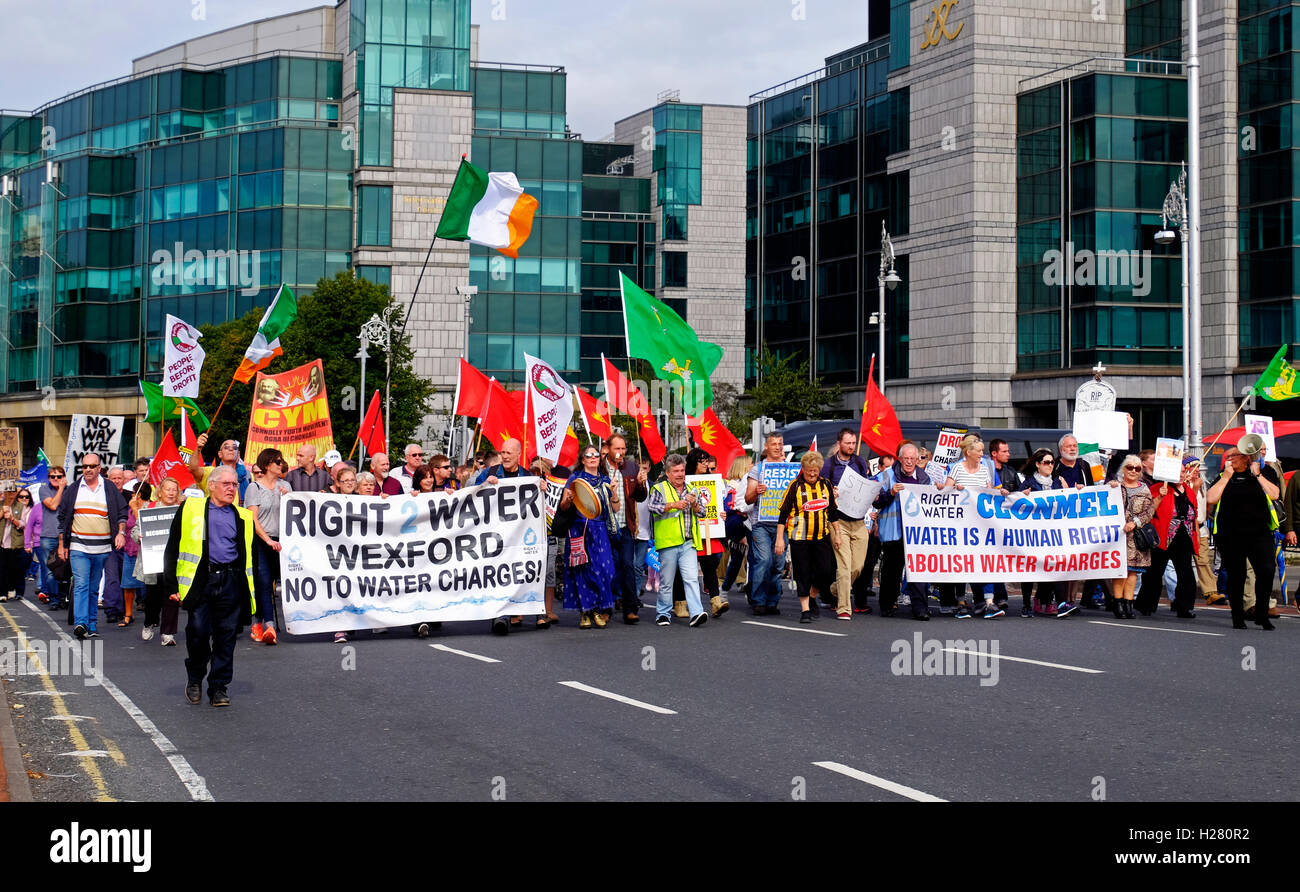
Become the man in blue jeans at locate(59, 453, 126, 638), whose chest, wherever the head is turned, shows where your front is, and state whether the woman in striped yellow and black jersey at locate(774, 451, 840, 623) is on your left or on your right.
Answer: on your left

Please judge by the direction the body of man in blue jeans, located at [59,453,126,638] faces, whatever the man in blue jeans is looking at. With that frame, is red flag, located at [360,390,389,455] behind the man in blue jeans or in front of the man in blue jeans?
behind

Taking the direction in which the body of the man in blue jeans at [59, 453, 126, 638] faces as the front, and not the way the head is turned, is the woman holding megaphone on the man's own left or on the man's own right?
on the man's own left

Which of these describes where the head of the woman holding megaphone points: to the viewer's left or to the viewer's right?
to the viewer's left

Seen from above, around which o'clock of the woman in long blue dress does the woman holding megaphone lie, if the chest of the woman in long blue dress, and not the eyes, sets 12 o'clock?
The woman holding megaphone is roughly at 9 o'clock from the woman in long blue dress.
